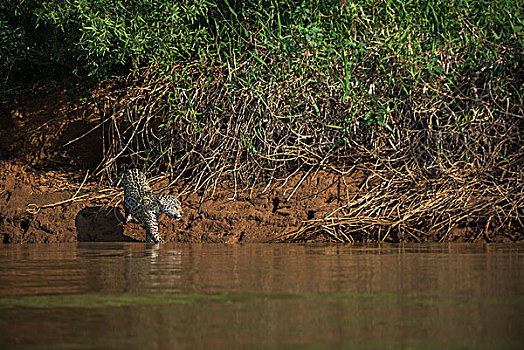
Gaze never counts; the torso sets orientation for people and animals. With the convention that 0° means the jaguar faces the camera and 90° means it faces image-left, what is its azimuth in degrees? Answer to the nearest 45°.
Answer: approximately 315°
